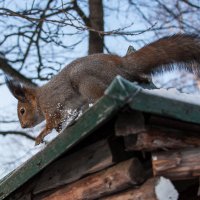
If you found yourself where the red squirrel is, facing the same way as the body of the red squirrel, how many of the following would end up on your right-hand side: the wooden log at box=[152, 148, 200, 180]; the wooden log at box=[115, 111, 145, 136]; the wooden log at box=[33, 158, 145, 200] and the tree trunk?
1

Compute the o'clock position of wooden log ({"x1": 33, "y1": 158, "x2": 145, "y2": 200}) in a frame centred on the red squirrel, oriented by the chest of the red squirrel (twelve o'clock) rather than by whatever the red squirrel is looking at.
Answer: The wooden log is roughly at 9 o'clock from the red squirrel.

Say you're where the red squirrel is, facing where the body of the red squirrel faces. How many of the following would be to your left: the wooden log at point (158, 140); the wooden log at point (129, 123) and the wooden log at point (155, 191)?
3

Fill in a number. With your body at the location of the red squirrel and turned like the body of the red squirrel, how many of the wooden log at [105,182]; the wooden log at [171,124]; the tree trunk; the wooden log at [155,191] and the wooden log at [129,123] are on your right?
1

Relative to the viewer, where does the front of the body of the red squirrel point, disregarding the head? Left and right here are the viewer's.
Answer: facing to the left of the viewer

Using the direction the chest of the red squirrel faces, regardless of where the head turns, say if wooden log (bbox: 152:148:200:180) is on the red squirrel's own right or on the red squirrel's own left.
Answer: on the red squirrel's own left

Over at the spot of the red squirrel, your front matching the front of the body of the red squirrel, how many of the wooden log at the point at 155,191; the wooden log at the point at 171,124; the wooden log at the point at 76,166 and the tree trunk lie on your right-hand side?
1

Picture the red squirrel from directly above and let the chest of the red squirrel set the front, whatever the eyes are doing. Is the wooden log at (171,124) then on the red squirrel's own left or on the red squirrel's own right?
on the red squirrel's own left

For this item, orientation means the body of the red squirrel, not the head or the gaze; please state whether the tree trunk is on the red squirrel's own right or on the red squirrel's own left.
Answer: on the red squirrel's own right

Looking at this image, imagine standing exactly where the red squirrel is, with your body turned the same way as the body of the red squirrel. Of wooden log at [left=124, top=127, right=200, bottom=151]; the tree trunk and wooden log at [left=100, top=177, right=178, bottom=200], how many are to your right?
1

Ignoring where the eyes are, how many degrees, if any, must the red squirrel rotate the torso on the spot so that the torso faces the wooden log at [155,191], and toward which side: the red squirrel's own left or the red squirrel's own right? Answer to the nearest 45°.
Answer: approximately 90° to the red squirrel's own left

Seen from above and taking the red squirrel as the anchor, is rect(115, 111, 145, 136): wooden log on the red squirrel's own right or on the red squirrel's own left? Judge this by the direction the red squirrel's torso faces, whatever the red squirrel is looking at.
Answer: on the red squirrel's own left
